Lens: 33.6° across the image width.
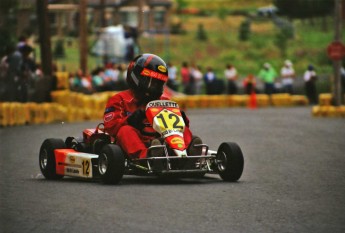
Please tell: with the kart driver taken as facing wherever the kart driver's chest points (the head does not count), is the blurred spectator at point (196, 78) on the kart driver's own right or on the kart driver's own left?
on the kart driver's own left

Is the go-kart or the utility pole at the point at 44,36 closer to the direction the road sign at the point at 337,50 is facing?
the go-kart

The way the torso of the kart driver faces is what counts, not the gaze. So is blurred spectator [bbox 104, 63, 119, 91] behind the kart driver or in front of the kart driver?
behind

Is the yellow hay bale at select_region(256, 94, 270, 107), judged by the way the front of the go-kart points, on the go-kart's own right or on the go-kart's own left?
on the go-kart's own left

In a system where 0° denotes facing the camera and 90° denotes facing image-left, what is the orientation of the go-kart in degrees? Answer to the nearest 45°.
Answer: approximately 315°

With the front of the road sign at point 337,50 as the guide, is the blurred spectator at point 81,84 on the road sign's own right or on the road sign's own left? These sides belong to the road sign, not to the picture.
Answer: on the road sign's own right

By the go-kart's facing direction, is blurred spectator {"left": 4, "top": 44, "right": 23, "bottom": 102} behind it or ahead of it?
behind

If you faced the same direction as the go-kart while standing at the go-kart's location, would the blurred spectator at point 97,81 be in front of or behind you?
behind

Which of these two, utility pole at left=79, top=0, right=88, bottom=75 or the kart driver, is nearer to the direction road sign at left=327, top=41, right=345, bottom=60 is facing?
the kart driver

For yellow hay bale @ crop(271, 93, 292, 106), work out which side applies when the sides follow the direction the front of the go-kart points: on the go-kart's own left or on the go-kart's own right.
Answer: on the go-kart's own left

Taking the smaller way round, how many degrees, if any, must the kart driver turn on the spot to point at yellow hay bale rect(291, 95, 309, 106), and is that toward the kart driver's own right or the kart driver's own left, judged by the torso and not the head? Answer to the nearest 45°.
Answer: approximately 135° to the kart driver's own left
